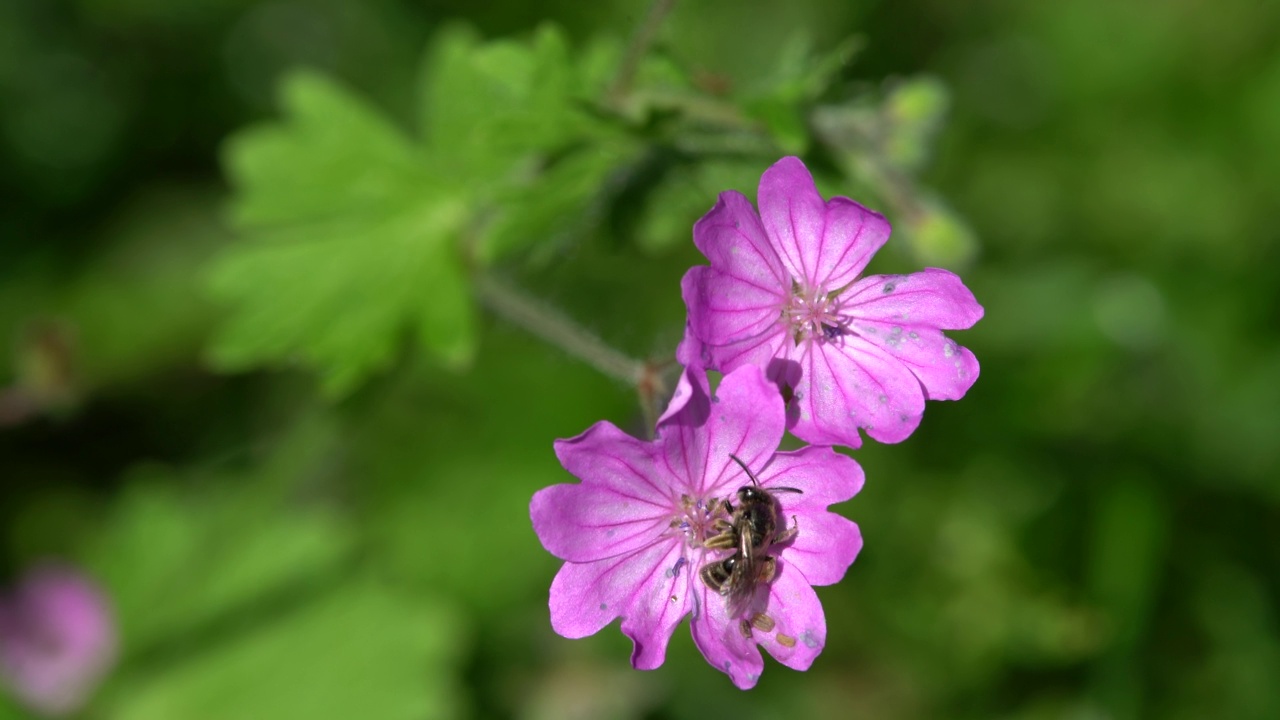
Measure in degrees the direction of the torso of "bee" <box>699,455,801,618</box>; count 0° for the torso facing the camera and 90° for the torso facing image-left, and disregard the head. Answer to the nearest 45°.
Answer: approximately 180°
